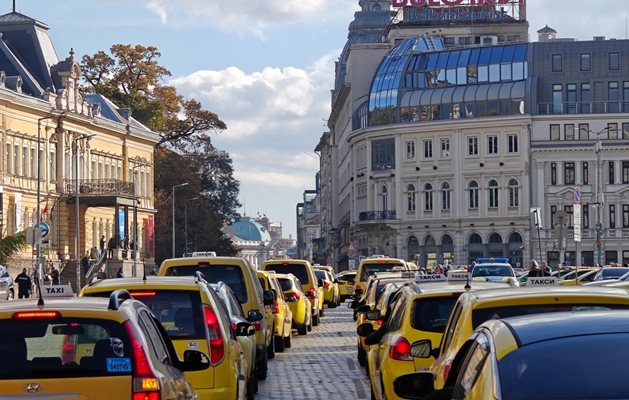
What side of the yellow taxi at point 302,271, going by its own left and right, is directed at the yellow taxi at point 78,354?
back

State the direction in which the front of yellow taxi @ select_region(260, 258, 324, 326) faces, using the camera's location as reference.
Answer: facing away from the viewer

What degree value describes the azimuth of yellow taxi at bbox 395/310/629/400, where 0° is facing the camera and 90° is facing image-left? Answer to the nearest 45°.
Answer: approximately 180°

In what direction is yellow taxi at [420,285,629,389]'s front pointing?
away from the camera

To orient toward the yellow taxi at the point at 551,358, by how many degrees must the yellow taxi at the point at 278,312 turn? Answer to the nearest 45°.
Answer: approximately 180°

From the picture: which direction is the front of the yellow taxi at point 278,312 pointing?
away from the camera

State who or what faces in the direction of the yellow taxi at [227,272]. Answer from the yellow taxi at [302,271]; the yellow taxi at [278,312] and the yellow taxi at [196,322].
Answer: the yellow taxi at [196,322]

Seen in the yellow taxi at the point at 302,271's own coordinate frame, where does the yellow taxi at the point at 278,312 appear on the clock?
the yellow taxi at the point at 278,312 is roughly at 6 o'clock from the yellow taxi at the point at 302,271.

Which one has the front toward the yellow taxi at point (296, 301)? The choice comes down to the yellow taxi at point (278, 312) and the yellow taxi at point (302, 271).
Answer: the yellow taxi at point (278, 312)

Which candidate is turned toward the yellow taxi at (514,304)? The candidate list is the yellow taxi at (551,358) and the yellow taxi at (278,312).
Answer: the yellow taxi at (551,358)

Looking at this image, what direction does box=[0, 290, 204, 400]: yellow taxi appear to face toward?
away from the camera

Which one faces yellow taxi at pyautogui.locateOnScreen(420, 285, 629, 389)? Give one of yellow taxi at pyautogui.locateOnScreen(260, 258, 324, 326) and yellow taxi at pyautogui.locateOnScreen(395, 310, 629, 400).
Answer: yellow taxi at pyautogui.locateOnScreen(395, 310, 629, 400)

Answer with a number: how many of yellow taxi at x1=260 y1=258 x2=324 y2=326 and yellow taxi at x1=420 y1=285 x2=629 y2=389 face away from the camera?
2

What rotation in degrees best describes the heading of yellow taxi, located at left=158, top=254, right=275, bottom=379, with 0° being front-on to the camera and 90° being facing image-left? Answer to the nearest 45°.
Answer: approximately 180°

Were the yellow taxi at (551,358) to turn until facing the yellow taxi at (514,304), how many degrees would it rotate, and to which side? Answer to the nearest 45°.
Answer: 0° — it already faces it
